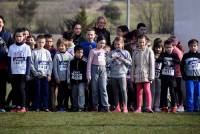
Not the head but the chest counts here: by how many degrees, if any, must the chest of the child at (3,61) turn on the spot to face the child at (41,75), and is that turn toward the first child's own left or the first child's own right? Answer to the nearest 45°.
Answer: approximately 90° to the first child's own left

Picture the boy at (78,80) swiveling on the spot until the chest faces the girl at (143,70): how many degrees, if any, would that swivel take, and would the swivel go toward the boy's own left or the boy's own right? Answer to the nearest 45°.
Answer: approximately 90° to the boy's own left

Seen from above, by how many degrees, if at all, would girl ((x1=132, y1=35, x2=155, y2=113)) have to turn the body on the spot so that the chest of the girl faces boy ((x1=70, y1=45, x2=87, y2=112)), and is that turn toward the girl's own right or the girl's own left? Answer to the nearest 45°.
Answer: approximately 90° to the girl's own right

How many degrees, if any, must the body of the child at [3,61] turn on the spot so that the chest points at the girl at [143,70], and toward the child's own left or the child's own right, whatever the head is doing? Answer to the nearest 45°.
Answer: approximately 90° to the child's own left

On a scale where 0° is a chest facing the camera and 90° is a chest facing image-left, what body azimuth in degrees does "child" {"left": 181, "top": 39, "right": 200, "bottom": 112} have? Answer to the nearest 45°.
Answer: approximately 0°

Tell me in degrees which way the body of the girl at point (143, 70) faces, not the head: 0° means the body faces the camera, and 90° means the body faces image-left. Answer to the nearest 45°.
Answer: approximately 0°

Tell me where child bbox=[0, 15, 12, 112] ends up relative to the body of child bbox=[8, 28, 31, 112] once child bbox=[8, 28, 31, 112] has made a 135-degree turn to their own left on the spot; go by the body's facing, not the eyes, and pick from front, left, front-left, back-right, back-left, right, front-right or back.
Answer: left

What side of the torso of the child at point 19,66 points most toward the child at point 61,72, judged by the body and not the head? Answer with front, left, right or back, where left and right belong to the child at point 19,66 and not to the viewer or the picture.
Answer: left
